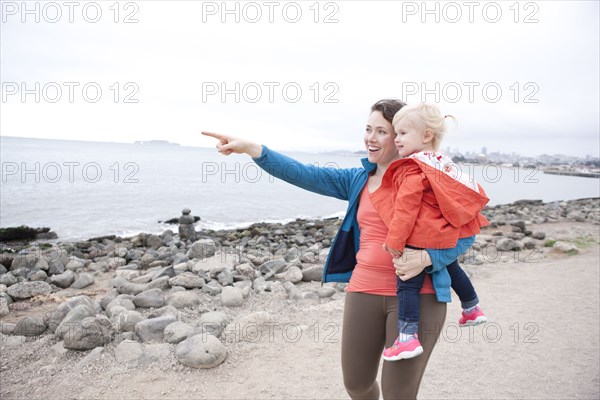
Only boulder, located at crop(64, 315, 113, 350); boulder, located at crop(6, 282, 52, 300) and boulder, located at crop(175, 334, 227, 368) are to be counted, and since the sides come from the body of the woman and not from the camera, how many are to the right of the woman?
3

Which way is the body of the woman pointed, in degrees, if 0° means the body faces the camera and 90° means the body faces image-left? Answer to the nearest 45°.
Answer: approximately 45°

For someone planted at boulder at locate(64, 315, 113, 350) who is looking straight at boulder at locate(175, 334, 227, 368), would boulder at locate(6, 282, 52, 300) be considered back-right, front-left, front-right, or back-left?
back-left

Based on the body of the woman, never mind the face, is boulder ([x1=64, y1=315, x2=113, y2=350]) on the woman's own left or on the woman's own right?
on the woman's own right

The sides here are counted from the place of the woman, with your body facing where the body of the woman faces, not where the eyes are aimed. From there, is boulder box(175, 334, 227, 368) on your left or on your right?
on your right

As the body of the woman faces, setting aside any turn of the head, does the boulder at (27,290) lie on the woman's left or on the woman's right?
on the woman's right
